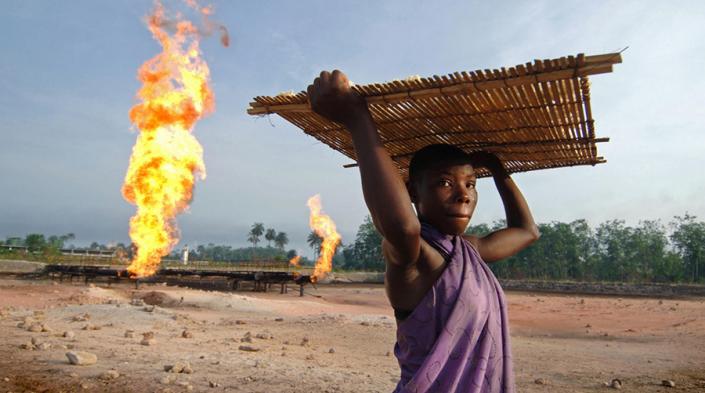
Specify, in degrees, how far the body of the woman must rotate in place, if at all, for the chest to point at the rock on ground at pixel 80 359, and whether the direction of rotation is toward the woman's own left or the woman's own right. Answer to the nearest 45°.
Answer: approximately 180°

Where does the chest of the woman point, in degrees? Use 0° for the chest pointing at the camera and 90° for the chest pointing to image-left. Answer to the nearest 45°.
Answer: approximately 315°
